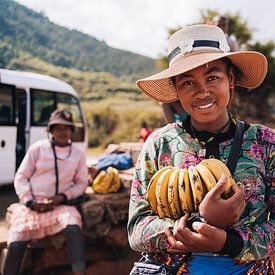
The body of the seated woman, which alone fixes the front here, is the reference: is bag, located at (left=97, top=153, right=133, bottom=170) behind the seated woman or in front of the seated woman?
behind

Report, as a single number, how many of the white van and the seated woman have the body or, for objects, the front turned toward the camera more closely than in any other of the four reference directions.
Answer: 1

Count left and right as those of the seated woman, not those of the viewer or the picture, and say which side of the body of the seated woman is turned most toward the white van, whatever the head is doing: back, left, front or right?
back

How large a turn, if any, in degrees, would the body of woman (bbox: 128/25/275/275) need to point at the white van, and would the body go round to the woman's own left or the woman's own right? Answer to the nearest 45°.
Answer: approximately 135° to the woman's own right

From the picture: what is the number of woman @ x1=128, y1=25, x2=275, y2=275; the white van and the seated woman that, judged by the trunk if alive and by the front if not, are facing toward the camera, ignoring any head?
2

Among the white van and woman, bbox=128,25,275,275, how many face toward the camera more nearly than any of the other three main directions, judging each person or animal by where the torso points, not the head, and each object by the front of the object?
1

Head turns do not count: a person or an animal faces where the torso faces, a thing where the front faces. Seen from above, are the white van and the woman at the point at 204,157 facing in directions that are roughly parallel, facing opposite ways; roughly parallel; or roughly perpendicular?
roughly perpendicular

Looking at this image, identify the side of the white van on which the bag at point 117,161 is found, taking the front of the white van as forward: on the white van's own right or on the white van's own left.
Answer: on the white van's own right

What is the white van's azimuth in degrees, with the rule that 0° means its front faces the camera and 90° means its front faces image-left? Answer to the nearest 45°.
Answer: approximately 270°
